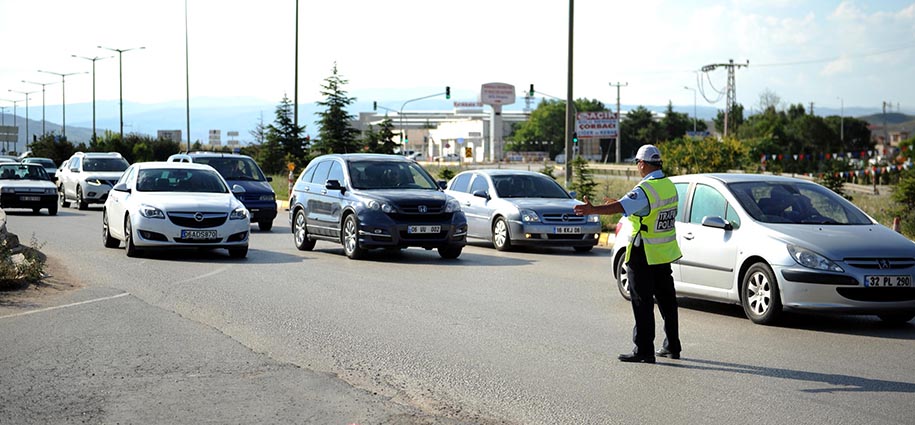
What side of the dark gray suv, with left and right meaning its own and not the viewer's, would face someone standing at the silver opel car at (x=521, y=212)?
left

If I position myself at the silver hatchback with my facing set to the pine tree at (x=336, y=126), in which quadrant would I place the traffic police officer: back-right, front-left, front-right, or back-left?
back-left

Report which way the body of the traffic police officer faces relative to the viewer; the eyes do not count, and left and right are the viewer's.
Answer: facing away from the viewer and to the left of the viewer

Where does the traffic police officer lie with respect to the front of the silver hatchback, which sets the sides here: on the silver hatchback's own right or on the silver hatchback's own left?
on the silver hatchback's own right

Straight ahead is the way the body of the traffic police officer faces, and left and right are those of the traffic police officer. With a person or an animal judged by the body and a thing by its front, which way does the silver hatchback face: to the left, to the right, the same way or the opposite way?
the opposite way

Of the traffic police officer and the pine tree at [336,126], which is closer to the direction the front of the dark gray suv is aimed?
the traffic police officer

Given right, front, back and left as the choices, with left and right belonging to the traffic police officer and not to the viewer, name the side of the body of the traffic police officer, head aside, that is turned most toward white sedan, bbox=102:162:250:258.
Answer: front

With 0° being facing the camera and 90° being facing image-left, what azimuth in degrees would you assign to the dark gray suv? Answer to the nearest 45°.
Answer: approximately 315°
